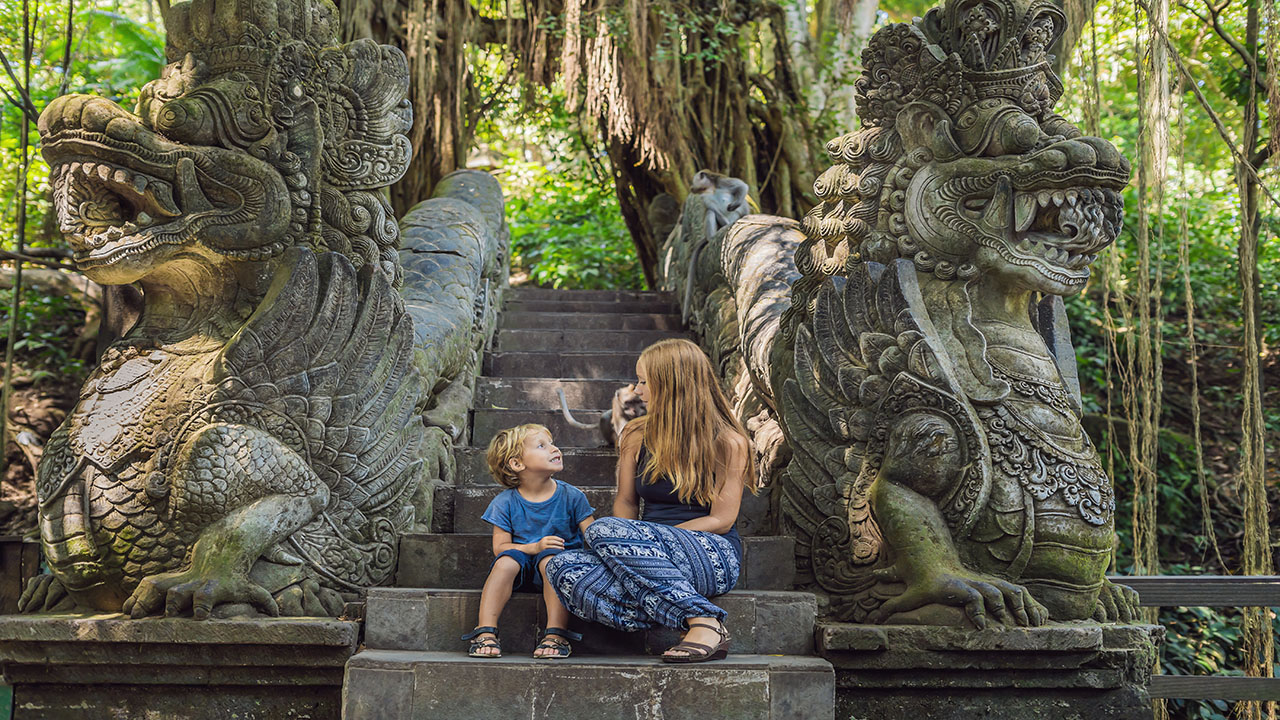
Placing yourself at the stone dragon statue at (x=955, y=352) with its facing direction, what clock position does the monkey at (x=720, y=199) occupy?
The monkey is roughly at 7 o'clock from the stone dragon statue.

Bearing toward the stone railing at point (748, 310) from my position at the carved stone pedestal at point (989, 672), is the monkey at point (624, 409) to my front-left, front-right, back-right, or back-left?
front-left

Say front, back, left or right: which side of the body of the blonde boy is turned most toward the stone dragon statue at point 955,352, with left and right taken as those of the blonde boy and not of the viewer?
left

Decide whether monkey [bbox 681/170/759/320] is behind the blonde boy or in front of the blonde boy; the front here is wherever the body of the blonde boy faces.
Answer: behind

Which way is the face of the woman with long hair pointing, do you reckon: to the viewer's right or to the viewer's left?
to the viewer's left

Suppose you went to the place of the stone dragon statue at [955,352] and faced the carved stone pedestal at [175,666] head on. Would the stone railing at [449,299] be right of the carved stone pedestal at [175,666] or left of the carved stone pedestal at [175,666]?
right

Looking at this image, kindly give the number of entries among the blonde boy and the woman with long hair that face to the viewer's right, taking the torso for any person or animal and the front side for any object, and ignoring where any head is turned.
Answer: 0

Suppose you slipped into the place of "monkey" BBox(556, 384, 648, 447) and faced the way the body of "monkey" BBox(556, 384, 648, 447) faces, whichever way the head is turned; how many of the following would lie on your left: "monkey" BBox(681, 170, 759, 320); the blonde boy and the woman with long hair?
1

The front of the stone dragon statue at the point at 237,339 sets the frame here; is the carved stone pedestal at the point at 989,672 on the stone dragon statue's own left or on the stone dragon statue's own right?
on the stone dragon statue's own left

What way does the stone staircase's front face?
toward the camera

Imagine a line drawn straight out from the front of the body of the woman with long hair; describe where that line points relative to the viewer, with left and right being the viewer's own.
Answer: facing the viewer and to the left of the viewer

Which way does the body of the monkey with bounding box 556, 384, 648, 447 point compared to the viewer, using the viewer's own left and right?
facing to the right of the viewer

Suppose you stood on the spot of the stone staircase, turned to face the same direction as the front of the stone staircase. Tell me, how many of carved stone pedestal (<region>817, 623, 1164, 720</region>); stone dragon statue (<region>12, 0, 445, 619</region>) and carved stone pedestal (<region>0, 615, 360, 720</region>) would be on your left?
1
